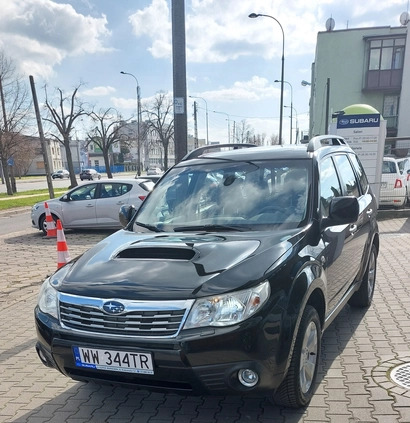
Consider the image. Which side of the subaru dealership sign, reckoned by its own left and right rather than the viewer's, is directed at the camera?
front

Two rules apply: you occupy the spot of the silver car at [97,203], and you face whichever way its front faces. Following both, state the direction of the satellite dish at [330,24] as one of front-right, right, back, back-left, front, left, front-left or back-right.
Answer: back-right

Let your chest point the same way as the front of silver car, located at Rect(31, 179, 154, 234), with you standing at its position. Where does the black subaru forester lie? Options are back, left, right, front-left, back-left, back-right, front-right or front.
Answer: left

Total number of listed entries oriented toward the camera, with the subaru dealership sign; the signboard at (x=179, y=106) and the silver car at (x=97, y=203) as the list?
2

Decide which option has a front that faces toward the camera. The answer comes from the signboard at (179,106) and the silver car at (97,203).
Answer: the signboard

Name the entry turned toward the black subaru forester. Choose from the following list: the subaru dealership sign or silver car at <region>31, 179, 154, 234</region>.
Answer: the subaru dealership sign

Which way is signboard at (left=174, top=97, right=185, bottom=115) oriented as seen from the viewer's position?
toward the camera

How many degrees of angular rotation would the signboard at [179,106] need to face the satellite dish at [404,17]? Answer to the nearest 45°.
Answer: approximately 135° to its left

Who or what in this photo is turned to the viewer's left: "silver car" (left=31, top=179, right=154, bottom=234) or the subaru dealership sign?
the silver car

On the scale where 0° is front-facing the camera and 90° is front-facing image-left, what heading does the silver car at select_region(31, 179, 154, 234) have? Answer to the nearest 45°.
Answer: approximately 90°

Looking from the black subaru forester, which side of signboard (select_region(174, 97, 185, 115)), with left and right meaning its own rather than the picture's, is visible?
front

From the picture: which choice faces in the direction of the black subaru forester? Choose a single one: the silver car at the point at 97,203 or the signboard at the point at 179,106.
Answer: the signboard

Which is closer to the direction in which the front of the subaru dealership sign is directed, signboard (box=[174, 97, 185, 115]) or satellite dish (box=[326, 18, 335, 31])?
the signboard

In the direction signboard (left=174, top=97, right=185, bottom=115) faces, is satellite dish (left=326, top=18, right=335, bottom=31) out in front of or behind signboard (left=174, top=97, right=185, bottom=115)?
behind

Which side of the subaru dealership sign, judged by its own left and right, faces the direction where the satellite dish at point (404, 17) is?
back

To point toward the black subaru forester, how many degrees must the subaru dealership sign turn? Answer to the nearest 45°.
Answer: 0° — it already faces it

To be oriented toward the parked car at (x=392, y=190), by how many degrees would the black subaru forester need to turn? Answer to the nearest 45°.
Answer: approximately 180°
